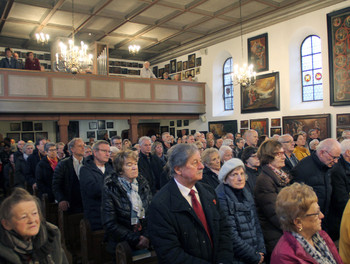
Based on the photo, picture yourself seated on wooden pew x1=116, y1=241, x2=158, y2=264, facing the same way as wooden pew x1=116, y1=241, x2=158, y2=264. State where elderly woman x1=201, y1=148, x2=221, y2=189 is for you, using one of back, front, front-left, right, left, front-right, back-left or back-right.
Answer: left

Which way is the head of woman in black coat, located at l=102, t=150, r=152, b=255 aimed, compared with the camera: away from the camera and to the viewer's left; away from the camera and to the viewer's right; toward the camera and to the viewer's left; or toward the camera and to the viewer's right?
toward the camera and to the viewer's right

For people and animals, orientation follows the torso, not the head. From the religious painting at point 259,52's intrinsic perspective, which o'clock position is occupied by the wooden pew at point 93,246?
The wooden pew is roughly at 11 o'clock from the religious painting.

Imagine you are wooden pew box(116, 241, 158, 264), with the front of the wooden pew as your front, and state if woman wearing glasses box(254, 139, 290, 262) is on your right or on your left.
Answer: on your left

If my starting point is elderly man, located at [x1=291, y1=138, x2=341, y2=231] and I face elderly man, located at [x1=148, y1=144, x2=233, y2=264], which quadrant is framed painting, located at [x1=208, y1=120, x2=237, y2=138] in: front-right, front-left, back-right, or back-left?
back-right

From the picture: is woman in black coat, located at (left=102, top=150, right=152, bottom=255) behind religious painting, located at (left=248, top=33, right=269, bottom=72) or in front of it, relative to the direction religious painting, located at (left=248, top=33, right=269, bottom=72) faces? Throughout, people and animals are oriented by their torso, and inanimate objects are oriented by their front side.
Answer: in front

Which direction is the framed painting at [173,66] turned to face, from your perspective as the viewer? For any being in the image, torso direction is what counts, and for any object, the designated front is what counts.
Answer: facing the viewer and to the left of the viewer

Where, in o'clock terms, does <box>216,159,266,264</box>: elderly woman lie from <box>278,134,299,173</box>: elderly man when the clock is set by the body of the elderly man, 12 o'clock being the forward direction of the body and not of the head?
The elderly woman is roughly at 2 o'clock from the elderly man.

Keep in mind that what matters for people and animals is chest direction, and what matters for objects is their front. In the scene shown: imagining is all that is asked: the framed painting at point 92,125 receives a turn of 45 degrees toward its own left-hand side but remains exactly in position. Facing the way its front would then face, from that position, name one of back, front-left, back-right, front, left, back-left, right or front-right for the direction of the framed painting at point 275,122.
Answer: front

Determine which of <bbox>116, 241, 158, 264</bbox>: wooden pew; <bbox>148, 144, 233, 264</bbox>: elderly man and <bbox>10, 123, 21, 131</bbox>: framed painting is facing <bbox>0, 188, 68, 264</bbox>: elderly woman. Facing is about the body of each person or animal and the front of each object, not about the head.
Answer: the framed painting

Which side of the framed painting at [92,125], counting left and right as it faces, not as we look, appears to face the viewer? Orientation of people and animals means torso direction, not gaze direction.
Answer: front

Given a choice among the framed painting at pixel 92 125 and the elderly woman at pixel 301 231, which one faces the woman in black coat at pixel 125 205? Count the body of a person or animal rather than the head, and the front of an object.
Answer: the framed painting

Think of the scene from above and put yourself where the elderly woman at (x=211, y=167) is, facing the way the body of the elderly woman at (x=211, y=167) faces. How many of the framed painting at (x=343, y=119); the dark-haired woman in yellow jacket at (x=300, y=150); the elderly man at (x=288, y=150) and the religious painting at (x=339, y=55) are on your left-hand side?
4

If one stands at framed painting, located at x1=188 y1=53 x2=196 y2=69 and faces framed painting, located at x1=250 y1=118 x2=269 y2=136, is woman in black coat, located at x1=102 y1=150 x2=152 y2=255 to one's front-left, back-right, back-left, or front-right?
front-right
